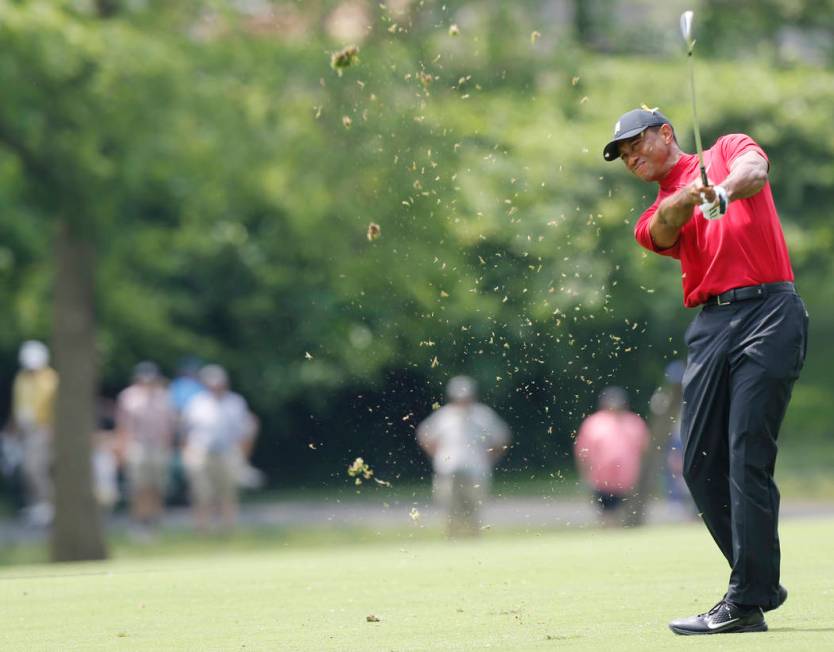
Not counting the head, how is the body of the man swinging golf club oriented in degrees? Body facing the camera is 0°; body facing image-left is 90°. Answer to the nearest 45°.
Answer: approximately 45°

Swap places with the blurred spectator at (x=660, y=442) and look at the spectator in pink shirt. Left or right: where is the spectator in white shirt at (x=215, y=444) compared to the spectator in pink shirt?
right

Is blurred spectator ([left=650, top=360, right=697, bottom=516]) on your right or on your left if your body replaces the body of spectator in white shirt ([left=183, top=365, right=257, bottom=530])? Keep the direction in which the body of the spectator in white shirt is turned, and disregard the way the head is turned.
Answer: on your left

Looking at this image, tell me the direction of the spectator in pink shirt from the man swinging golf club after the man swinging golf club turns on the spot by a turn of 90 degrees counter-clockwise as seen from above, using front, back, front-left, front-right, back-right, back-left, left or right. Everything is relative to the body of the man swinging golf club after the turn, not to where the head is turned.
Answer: back-left

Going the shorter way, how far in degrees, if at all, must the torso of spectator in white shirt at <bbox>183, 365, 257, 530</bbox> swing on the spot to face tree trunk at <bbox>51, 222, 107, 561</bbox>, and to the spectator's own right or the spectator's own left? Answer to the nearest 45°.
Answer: approximately 45° to the spectator's own right

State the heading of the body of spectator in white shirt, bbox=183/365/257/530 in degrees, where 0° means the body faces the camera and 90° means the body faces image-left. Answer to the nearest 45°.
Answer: approximately 0°

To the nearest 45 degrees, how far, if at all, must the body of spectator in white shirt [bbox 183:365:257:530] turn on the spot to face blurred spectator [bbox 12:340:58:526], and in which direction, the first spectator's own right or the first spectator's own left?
approximately 135° to the first spectator's own right
